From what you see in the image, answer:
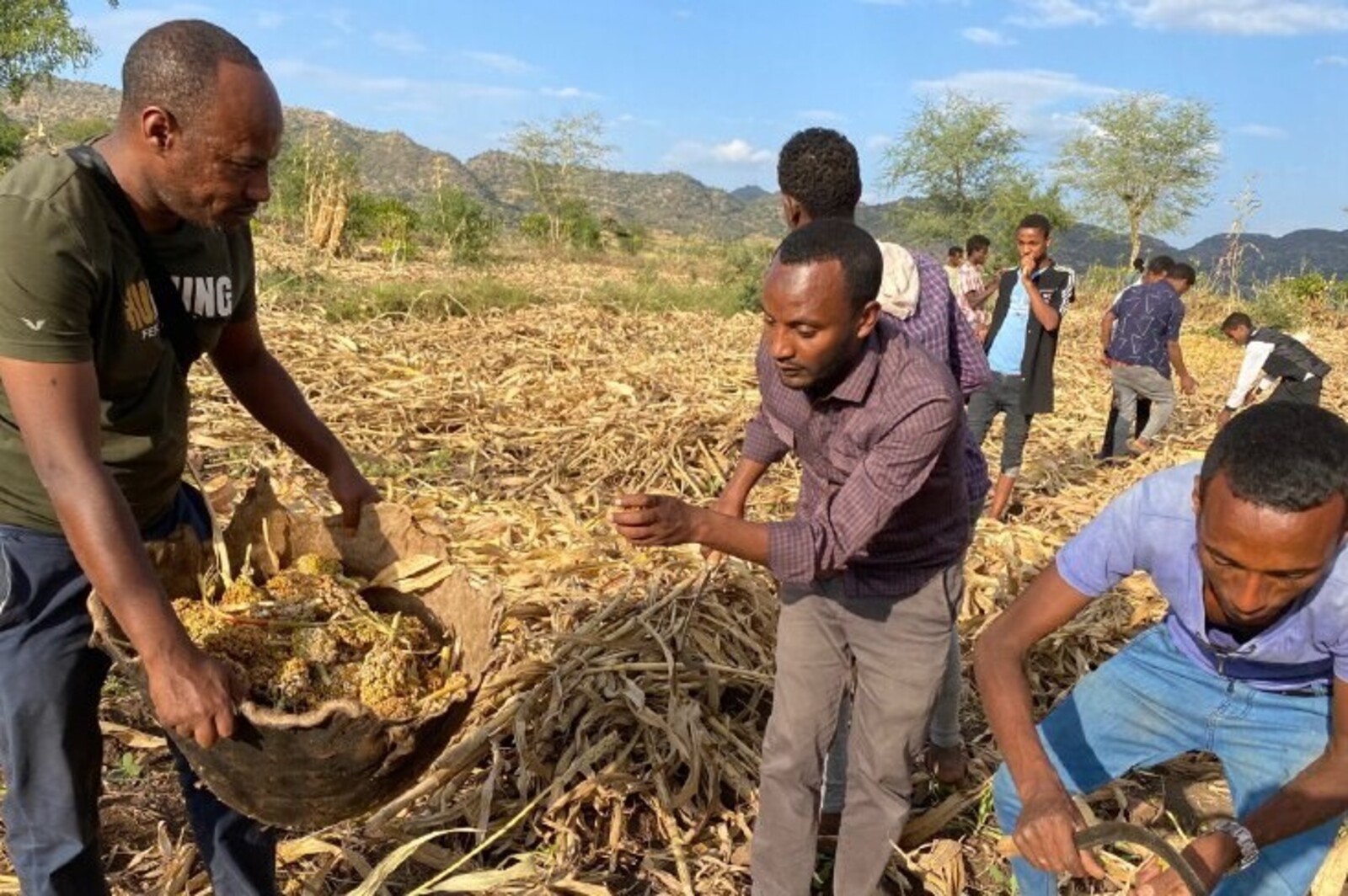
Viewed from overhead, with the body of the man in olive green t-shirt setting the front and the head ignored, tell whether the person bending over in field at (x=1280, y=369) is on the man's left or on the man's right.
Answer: on the man's left

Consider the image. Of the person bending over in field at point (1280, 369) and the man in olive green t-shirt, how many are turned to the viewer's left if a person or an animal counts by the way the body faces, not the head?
1

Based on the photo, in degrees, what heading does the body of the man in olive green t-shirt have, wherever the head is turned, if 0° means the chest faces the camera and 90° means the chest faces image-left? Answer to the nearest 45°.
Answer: approximately 315°

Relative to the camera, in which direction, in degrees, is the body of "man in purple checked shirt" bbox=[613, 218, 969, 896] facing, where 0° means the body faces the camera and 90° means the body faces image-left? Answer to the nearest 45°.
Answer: approximately 45°

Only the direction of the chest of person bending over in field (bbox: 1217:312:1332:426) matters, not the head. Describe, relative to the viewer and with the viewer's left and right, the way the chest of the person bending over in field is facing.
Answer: facing to the left of the viewer

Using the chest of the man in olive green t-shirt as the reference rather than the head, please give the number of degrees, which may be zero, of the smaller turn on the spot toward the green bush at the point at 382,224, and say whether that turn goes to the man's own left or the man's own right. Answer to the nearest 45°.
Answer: approximately 135° to the man's own left

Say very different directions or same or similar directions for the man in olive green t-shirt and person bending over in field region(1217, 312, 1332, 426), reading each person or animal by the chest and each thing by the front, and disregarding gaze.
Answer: very different directions

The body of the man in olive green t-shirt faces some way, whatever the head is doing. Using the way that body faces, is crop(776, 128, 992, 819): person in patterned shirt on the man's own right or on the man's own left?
on the man's own left
